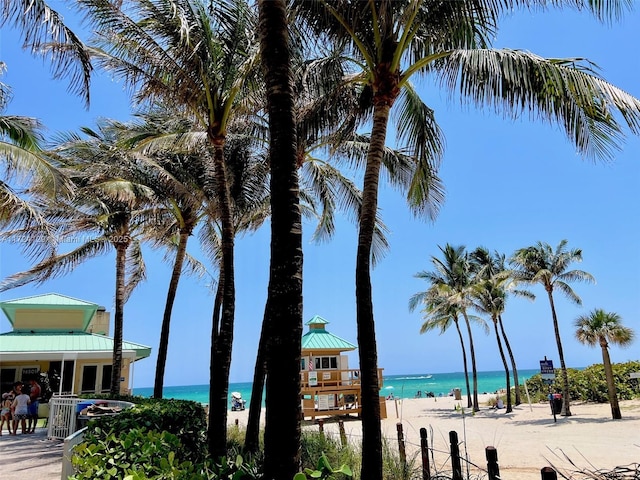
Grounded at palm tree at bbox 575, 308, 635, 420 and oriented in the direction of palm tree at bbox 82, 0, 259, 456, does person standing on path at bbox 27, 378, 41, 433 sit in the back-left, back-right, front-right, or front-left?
front-right

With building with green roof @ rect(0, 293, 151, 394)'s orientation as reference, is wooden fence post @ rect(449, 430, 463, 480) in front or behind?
in front

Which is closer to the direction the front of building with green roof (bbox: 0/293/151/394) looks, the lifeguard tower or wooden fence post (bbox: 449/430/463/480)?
the wooden fence post

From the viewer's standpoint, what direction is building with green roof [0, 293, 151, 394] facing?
toward the camera
